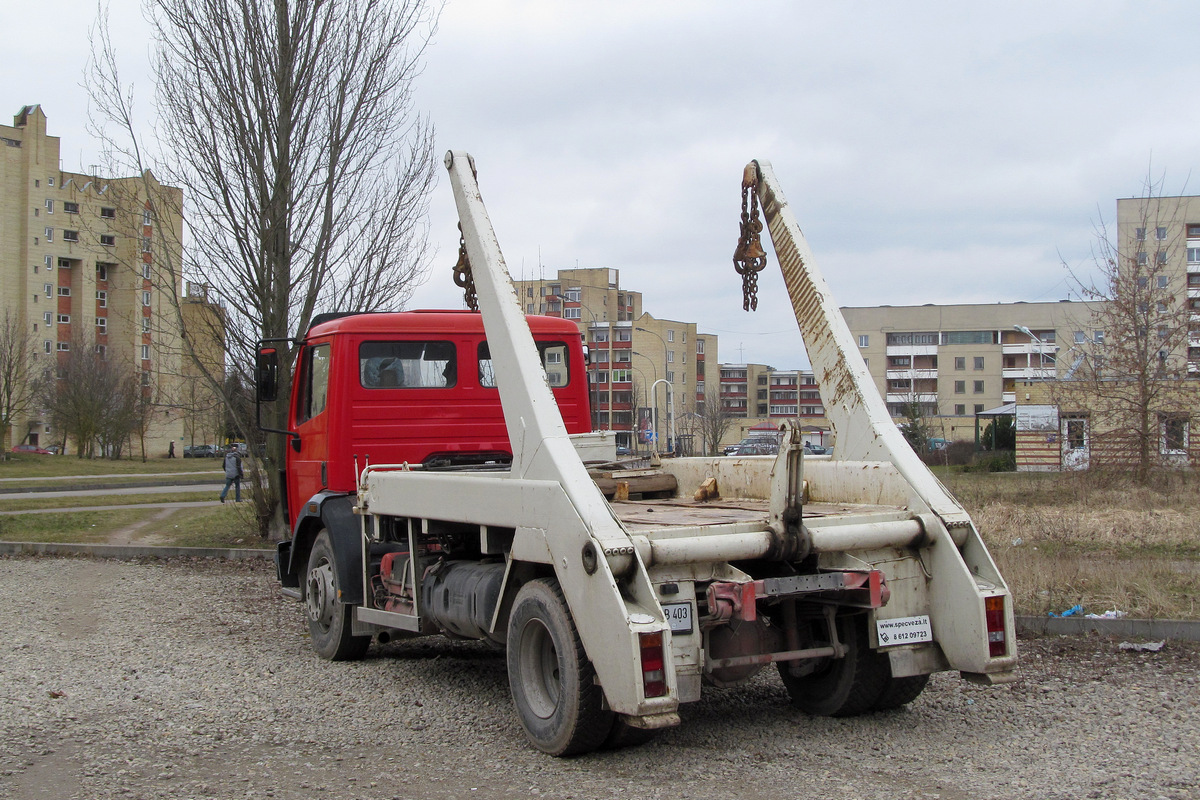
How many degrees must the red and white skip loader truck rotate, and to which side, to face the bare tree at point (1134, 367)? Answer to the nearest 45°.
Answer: approximately 90° to its right

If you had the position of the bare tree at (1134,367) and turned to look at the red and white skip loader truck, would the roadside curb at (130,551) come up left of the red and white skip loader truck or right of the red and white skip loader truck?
right

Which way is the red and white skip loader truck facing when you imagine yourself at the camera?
facing away from the viewer and to the left of the viewer

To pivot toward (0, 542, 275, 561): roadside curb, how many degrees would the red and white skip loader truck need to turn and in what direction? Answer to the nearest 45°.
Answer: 0° — it already faces it
